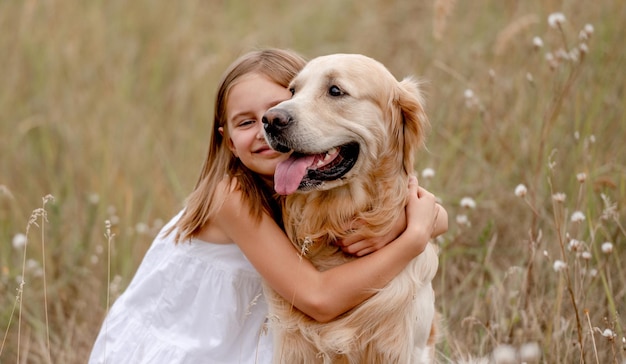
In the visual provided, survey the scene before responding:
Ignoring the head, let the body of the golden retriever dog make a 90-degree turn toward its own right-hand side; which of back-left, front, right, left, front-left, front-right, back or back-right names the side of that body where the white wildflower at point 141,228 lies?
front
